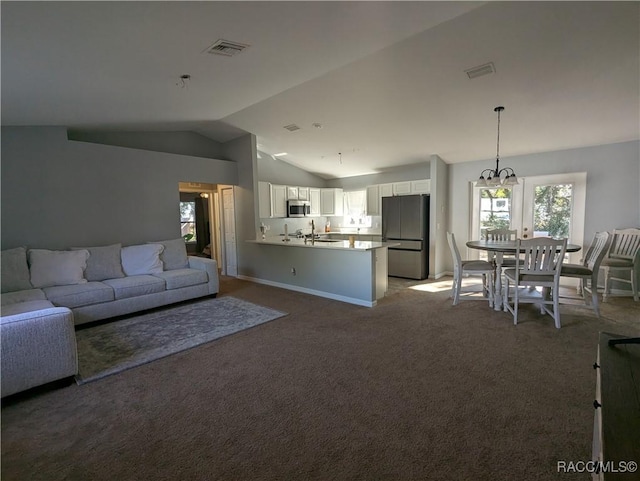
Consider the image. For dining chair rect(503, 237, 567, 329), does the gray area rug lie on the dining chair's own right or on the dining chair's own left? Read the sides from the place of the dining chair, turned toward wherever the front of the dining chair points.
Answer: on the dining chair's own left

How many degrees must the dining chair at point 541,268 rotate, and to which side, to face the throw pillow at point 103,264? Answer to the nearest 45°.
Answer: approximately 135° to its left

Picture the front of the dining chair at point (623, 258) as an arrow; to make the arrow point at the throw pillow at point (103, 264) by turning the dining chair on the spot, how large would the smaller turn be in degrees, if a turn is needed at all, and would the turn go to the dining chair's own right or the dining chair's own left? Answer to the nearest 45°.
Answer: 0° — it already faces it

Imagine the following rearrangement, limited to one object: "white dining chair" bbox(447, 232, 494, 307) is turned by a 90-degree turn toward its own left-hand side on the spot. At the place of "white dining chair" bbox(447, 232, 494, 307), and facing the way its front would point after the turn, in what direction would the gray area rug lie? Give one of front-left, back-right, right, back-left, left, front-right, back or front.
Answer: back-left

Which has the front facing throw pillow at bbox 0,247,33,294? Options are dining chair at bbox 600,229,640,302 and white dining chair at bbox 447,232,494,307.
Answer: the dining chair

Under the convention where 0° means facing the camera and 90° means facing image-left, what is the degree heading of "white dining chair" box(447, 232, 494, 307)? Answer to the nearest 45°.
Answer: approximately 270°

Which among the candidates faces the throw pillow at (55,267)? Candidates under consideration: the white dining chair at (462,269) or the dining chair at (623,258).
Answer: the dining chair

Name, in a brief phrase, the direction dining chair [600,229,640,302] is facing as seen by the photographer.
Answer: facing the viewer and to the left of the viewer

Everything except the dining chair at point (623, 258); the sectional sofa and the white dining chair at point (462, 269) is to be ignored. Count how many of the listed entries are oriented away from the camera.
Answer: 0

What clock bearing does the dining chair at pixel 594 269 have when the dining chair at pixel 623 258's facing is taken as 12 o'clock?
the dining chair at pixel 594 269 is roughly at 11 o'clock from the dining chair at pixel 623 258.

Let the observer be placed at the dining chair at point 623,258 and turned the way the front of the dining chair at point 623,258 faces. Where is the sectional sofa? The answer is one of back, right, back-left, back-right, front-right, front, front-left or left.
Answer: front

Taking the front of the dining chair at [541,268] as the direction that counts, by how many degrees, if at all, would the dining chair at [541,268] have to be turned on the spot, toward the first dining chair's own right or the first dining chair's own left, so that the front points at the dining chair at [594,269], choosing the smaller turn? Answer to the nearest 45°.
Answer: approximately 45° to the first dining chair's own right

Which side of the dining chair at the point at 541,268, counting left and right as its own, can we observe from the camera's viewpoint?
back

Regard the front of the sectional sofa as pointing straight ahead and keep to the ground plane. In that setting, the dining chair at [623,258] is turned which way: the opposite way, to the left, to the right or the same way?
the opposite way

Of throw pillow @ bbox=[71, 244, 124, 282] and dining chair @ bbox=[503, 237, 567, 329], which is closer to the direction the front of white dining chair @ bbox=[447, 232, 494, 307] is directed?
the dining chair

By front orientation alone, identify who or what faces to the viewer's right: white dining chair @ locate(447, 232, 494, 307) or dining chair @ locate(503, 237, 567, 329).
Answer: the white dining chair

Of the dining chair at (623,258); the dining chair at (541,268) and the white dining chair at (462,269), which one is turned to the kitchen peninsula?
the dining chair at (623,258)

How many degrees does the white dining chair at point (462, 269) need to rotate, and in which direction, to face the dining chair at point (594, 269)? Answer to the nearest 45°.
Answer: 0° — it already faces it

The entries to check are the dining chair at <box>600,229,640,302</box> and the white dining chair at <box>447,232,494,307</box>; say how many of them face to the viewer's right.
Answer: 1
